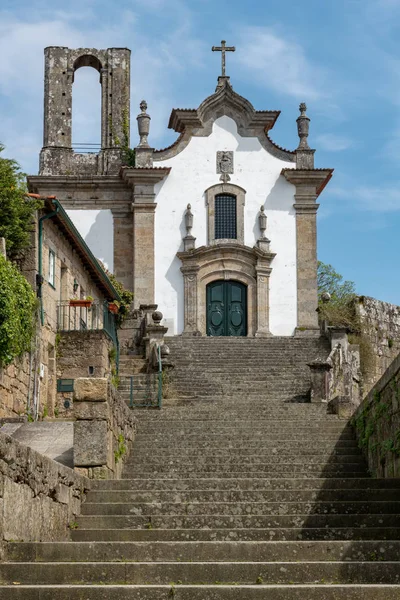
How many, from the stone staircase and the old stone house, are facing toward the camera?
1

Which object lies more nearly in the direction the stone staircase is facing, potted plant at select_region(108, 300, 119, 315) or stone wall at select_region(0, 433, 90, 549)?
the stone wall

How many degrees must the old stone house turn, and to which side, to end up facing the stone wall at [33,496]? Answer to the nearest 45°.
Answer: approximately 90° to its right

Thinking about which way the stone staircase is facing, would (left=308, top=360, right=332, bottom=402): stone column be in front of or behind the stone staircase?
behind

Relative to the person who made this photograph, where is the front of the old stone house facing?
facing to the right of the viewer

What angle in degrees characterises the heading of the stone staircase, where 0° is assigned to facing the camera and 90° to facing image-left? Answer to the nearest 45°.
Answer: approximately 0°

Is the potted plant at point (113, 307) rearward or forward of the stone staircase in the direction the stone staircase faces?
rearward

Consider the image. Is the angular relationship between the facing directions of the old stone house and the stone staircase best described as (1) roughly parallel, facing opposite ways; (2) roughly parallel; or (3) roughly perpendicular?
roughly perpendicular
